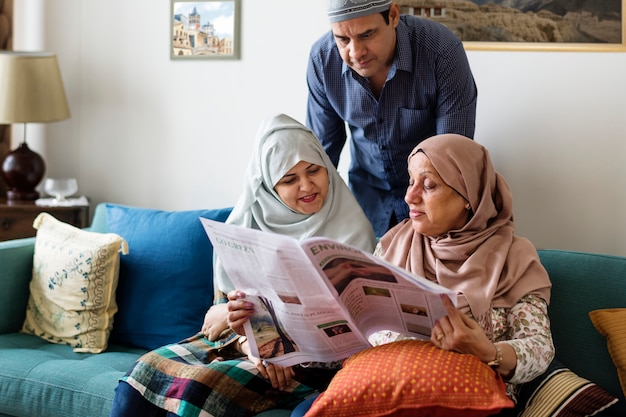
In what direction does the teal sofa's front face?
toward the camera

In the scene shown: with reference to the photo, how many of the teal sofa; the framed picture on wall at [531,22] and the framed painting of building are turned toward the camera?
3

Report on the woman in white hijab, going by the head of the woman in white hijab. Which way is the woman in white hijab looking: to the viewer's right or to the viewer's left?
to the viewer's right

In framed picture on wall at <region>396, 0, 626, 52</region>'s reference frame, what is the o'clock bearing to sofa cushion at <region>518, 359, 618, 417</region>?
The sofa cushion is roughly at 12 o'clock from the framed picture on wall.

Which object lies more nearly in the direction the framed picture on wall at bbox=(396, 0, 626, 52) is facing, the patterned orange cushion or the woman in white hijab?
the patterned orange cushion

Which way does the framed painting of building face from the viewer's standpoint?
toward the camera

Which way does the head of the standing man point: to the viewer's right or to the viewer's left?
to the viewer's left

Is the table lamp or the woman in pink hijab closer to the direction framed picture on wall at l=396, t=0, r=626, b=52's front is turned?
the woman in pink hijab
